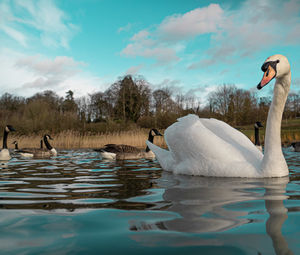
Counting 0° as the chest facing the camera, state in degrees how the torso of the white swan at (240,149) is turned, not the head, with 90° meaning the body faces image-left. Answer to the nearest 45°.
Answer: approximately 270°

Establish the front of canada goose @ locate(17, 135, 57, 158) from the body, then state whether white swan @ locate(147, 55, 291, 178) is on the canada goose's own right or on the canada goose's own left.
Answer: on the canada goose's own right

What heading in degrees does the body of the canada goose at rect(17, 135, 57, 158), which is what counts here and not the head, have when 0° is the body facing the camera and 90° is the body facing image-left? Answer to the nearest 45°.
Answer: approximately 270°

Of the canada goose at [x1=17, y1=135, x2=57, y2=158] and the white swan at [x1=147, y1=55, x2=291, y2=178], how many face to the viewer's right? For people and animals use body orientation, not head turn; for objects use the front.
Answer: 2

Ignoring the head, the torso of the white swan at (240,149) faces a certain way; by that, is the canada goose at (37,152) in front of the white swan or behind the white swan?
behind
